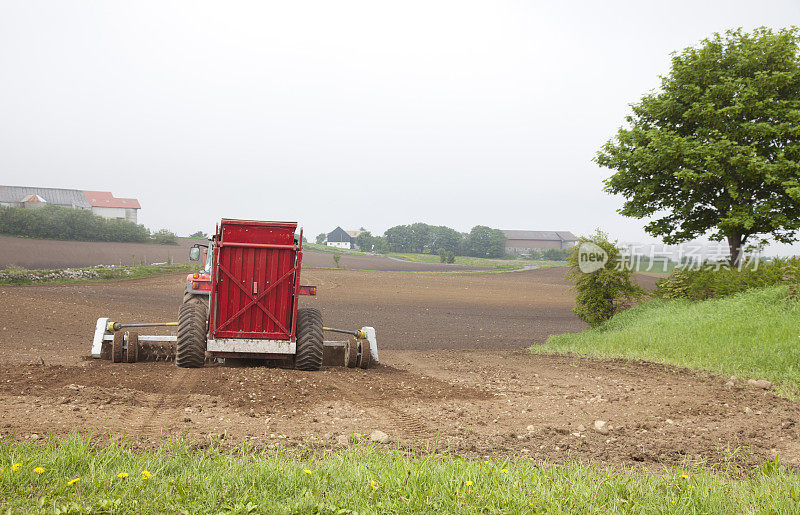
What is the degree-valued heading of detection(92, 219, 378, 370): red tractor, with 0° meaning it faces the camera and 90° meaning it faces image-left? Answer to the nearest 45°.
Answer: approximately 180°

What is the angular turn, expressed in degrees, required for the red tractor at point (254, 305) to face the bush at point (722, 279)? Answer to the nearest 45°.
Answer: approximately 90° to its right

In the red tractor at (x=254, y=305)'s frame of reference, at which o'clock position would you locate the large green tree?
The large green tree is roughly at 2 o'clock from the red tractor.

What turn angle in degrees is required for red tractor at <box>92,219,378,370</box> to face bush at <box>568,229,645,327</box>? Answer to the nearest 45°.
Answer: approximately 45° to its right
